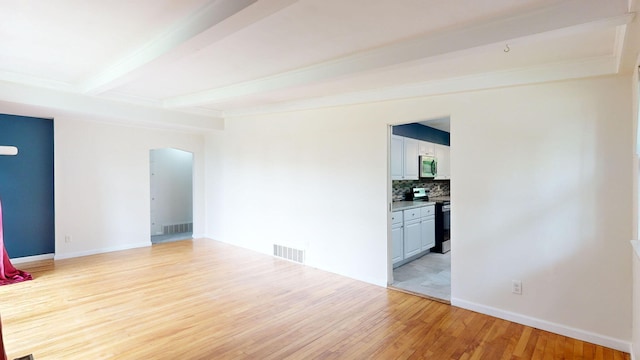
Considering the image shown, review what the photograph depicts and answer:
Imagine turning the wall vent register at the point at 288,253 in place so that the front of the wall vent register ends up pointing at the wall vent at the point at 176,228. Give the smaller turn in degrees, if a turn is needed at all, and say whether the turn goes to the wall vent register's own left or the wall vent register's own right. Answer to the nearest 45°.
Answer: approximately 90° to the wall vent register's own right

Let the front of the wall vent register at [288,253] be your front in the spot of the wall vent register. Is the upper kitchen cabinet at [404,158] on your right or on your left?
on your left

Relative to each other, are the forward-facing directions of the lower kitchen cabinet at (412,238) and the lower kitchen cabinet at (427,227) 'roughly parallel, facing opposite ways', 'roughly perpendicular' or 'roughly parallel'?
roughly parallel

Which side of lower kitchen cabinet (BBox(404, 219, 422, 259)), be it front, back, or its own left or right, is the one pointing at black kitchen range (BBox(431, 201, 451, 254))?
left

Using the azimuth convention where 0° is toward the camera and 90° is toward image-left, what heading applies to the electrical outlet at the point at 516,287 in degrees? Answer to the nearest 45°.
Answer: approximately 45°

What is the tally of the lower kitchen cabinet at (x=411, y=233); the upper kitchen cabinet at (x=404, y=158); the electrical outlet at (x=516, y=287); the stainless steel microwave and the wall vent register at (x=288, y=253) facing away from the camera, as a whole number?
0

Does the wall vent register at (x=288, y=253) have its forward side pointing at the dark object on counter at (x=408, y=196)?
no

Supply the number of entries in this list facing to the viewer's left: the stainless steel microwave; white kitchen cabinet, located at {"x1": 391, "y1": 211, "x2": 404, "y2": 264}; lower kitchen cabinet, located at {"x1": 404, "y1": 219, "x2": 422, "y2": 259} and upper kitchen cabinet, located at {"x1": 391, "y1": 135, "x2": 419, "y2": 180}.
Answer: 0

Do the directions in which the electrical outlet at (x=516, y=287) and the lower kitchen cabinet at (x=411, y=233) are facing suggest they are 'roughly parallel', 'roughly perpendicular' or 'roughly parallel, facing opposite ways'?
roughly perpendicular

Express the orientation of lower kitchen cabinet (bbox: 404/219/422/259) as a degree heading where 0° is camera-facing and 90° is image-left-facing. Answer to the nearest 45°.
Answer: approximately 315°

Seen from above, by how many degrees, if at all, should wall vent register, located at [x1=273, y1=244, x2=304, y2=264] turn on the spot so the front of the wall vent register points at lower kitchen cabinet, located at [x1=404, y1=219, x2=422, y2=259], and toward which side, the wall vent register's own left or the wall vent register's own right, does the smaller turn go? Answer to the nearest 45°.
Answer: approximately 135° to the wall vent register's own left

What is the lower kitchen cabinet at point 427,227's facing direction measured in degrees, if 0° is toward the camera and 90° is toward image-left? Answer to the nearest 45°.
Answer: approximately 315°
